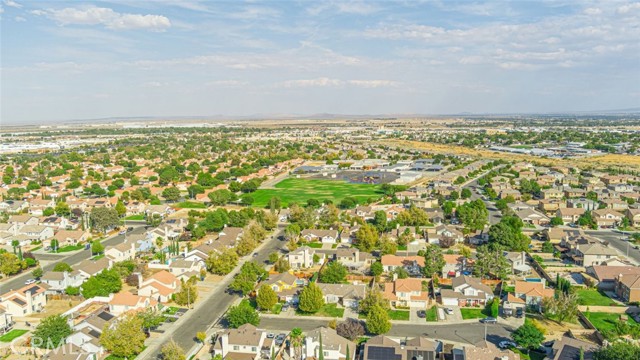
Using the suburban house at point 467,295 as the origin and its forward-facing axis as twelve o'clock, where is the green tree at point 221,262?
The green tree is roughly at 3 o'clock from the suburban house.

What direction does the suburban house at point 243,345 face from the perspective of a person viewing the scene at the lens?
facing away from the viewer

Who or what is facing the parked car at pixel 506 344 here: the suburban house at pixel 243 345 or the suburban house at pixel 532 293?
the suburban house at pixel 532 293

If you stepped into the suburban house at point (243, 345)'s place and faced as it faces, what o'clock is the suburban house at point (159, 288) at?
the suburban house at point (159, 288) is roughly at 11 o'clock from the suburban house at point (243, 345).

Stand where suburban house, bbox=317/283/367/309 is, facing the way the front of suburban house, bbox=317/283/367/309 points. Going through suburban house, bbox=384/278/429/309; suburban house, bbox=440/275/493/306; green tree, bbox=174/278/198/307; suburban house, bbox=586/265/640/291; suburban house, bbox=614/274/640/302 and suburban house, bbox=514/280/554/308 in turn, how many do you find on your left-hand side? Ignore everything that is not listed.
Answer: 5

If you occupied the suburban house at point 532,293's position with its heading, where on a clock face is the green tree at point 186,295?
The green tree is roughly at 2 o'clock from the suburban house.

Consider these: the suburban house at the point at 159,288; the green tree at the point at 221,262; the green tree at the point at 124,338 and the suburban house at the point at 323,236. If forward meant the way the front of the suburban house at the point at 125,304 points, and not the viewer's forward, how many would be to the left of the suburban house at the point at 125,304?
3

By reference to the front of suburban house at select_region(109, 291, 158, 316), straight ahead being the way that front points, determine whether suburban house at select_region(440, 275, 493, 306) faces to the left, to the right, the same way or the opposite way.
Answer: to the right

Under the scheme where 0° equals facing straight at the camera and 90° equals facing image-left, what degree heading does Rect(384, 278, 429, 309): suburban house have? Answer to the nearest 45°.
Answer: approximately 0°

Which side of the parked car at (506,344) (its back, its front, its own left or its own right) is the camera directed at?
right

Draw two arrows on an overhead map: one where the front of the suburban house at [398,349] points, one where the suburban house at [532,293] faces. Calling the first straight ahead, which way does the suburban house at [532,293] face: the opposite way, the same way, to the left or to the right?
the opposite way

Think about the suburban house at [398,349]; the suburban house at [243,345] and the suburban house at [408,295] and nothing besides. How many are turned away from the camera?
2

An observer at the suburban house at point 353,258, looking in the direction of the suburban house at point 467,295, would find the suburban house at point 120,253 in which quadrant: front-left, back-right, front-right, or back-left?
back-right

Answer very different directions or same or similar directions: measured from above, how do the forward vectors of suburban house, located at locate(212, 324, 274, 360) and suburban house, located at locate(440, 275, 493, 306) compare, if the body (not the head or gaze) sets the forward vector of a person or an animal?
very different directions
